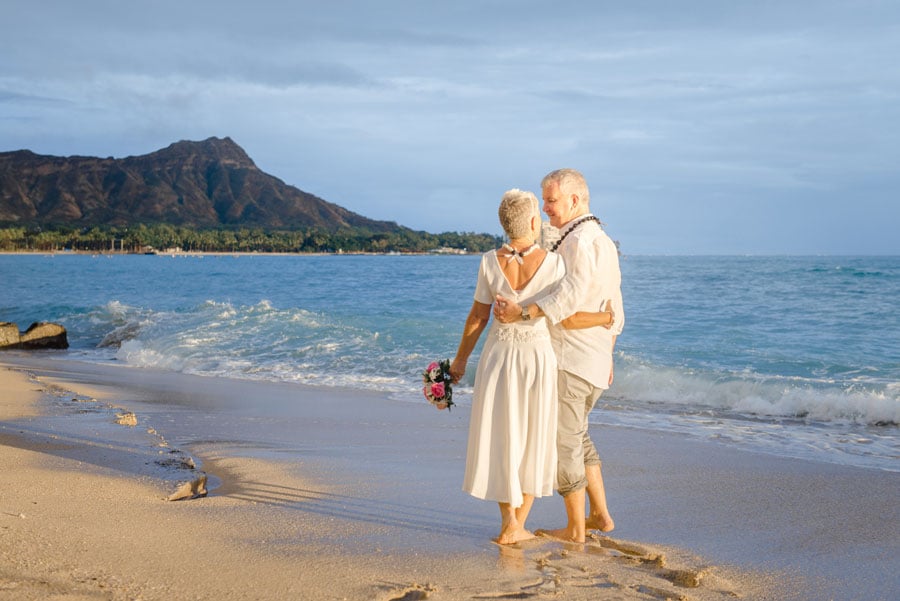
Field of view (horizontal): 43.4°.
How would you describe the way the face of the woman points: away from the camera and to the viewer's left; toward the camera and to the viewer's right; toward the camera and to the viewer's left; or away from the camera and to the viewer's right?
away from the camera and to the viewer's right

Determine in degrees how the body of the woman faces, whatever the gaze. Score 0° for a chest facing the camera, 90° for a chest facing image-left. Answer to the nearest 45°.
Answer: approximately 180°

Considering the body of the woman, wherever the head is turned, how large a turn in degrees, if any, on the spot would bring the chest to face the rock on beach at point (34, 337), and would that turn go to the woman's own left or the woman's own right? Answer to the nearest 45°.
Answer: approximately 45° to the woman's own left
